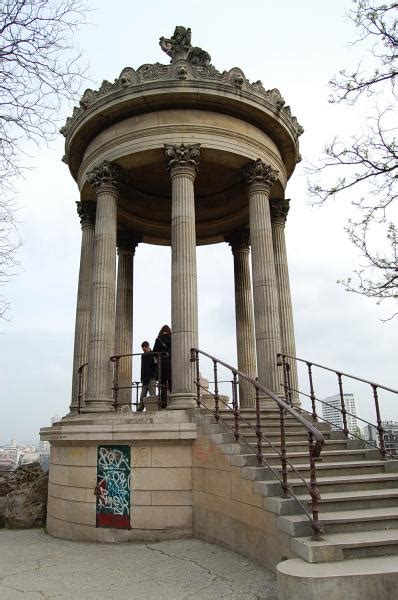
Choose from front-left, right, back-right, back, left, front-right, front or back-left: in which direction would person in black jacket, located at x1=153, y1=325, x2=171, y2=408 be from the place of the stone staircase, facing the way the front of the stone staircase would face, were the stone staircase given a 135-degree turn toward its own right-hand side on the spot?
front-right

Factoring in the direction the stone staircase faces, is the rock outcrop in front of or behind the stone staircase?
behind

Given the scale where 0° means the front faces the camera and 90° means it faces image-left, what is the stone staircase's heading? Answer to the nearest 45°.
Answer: approximately 315°
